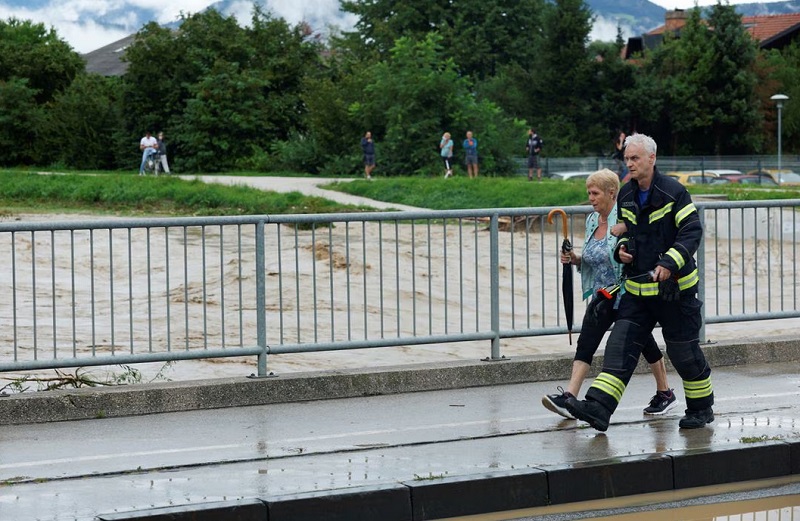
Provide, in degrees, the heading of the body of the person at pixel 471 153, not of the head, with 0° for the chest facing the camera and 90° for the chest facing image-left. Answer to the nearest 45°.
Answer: approximately 0°

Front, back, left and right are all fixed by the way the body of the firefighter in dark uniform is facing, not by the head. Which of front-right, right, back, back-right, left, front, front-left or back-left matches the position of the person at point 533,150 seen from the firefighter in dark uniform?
back-right

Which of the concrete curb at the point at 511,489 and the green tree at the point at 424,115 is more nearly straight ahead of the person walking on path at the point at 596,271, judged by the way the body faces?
the concrete curb

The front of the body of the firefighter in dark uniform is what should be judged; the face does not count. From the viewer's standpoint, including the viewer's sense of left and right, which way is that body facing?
facing the viewer and to the left of the viewer

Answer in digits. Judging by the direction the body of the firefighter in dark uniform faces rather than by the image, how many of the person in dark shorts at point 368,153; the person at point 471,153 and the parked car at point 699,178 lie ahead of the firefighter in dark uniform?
0

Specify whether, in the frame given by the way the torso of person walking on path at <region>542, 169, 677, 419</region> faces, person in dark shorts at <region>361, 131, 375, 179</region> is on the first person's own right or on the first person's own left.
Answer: on the first person's own right

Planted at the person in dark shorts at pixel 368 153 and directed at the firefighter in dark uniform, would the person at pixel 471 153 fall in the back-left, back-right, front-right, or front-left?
front-left

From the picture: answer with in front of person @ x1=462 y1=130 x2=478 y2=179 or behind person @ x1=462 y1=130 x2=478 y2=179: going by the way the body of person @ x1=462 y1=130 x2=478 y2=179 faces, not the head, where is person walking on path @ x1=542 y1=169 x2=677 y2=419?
in front
